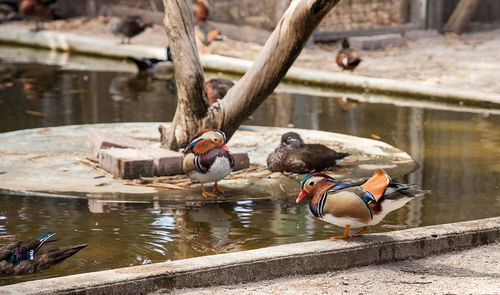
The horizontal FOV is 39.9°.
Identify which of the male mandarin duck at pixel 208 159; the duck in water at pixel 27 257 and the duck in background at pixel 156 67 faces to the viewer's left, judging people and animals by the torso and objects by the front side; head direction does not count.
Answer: the duck in water at pixel 27 257

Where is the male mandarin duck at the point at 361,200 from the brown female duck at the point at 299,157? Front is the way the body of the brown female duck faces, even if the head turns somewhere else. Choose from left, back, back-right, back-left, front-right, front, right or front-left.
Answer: left

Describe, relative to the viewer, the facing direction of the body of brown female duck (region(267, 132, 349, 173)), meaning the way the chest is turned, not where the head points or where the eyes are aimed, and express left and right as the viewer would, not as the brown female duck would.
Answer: facing to the left of the viewer

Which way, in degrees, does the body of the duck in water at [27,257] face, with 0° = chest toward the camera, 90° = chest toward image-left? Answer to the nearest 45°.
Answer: approximately 90°

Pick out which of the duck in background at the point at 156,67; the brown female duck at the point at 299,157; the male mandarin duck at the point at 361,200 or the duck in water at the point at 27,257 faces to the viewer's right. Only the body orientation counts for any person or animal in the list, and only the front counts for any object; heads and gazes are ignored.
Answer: the duck in background at the point at 156,67

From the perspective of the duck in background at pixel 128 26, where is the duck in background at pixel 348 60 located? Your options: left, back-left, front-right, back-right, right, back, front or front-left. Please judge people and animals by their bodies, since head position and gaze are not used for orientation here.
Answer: back-left

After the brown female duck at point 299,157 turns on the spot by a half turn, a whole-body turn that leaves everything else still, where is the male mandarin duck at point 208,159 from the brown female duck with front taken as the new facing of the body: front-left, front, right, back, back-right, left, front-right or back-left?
back-right

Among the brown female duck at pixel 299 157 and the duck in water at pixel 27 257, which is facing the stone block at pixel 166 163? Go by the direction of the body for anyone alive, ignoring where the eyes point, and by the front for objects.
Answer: the brown female duck
